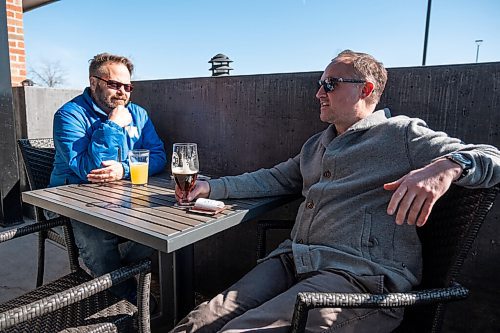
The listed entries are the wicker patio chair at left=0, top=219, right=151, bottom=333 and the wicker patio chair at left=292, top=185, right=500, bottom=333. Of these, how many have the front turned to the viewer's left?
1

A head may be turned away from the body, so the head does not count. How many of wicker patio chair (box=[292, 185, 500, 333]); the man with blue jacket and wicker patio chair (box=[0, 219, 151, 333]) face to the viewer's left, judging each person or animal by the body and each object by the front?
1

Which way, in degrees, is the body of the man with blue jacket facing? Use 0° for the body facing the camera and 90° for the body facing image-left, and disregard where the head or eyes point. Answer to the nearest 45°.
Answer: approximately 315°

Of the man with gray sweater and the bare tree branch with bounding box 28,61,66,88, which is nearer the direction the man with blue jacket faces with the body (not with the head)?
the man with gray sweater

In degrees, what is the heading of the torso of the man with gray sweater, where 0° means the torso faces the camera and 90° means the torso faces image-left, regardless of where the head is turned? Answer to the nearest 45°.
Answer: approximately 45°

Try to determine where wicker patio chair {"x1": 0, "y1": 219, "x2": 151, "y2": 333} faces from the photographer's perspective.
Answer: facing away from the viewer and to the right of the viewer

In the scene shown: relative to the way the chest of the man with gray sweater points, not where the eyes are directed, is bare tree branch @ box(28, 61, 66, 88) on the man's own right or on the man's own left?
on the man's own right

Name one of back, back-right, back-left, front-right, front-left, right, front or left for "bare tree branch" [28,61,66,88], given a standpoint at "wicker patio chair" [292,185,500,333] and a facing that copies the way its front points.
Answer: front-right

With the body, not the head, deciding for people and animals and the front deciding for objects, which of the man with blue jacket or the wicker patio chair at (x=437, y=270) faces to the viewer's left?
the wicker patio chair

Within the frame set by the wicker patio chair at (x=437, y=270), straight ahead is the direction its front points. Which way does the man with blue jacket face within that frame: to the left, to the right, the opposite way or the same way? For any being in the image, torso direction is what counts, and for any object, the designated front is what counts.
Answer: the opposite way

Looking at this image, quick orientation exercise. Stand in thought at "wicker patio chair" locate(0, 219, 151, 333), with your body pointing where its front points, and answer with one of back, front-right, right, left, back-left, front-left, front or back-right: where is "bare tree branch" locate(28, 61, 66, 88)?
front-left

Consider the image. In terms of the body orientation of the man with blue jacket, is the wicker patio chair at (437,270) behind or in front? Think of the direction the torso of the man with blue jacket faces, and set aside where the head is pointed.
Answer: in front

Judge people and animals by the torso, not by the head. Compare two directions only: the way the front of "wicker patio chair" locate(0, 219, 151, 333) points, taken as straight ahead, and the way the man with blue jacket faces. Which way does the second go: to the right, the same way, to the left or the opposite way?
to the right

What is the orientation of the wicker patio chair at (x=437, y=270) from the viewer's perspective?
to the viewer's left
